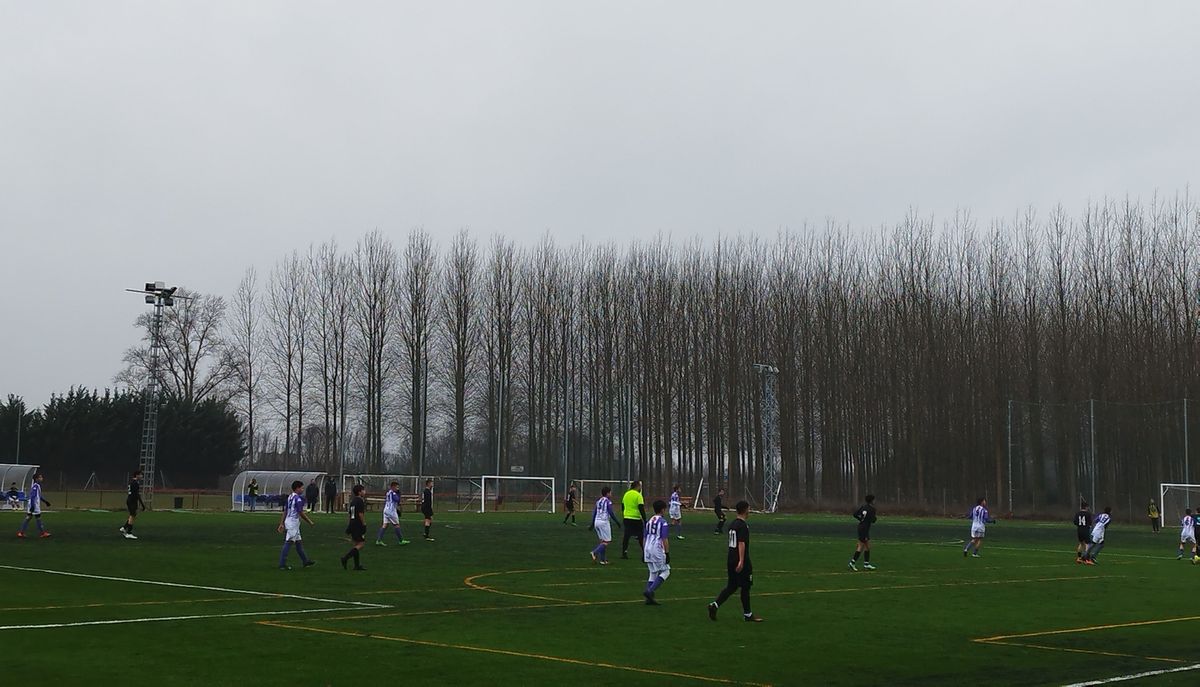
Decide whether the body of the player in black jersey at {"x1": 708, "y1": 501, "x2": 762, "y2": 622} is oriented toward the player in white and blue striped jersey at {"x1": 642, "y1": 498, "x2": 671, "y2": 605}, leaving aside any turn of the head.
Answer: no

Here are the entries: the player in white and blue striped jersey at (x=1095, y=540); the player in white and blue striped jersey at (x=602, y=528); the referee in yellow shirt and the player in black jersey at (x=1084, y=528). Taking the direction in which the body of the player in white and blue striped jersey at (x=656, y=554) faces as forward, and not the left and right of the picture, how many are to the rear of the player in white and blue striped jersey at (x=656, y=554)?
0

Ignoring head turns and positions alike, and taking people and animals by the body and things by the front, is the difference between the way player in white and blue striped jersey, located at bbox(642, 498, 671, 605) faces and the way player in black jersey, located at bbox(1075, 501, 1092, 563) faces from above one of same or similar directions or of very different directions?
same or similar directions

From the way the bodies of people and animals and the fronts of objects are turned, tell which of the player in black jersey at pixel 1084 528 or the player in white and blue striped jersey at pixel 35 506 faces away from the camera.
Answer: the player in black jersey

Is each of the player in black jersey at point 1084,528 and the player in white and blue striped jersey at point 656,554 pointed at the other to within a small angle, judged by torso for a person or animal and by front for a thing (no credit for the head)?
no

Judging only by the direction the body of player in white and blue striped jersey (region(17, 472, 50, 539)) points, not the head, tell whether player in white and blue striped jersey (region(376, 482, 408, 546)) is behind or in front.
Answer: in front

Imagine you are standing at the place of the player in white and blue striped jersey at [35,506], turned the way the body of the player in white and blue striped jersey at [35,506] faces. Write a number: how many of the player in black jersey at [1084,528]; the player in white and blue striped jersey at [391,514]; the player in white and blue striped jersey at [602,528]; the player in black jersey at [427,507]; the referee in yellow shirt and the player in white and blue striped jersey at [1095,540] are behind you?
0

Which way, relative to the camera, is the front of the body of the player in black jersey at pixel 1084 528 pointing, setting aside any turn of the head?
away from the camera

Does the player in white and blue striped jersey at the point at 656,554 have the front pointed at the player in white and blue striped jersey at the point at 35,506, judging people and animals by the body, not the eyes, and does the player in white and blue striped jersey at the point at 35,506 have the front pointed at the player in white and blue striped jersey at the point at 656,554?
no

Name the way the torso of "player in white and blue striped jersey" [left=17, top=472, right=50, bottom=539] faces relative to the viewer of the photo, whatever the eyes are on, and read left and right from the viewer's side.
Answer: facing to the right of the viewer

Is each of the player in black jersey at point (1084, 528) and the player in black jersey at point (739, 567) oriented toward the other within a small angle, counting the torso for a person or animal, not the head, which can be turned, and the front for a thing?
no

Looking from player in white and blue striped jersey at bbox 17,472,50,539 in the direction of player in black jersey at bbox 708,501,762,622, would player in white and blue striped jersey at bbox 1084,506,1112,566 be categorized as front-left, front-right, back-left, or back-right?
front-left

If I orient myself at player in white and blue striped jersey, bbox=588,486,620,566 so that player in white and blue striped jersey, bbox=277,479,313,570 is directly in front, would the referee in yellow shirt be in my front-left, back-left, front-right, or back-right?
back-right

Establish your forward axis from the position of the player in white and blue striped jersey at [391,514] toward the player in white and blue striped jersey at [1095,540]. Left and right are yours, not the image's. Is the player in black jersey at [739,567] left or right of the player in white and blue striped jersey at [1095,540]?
right
